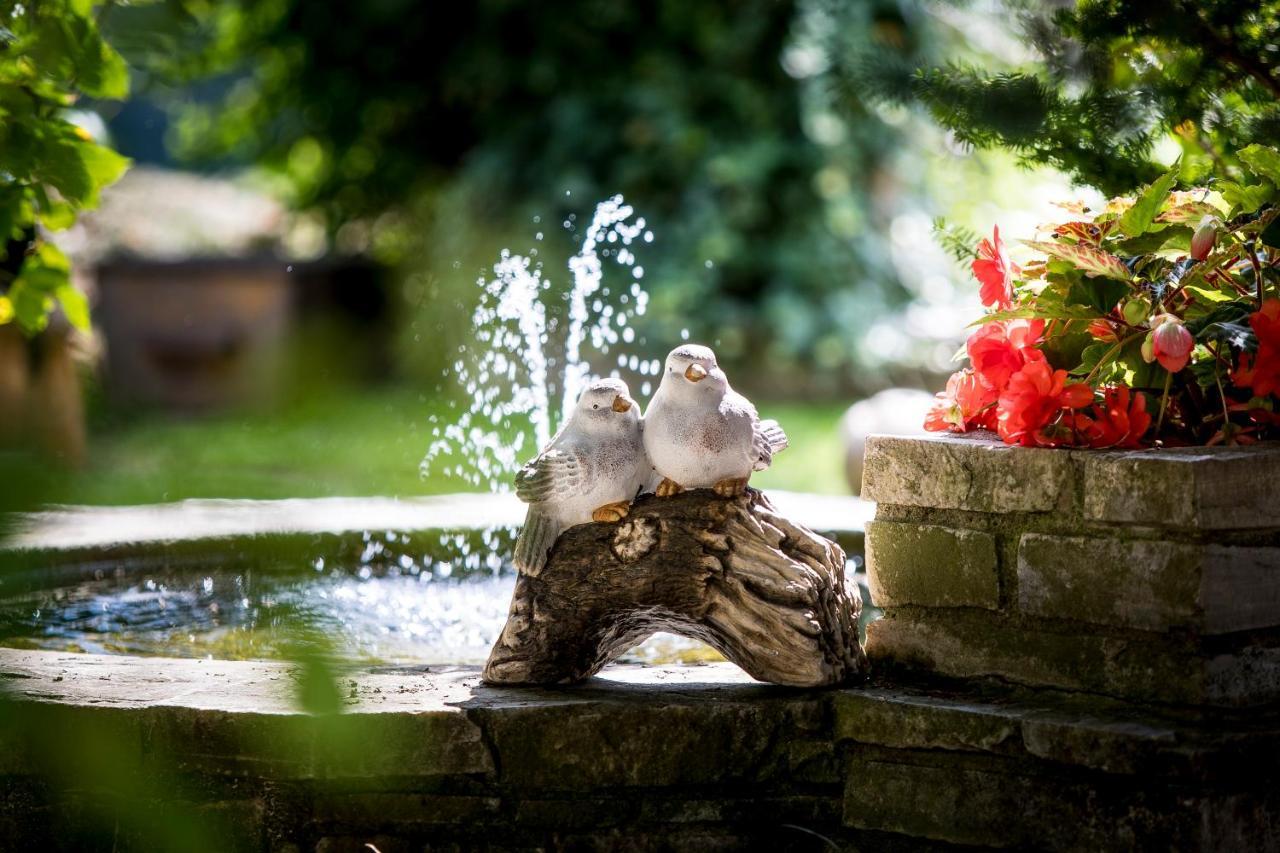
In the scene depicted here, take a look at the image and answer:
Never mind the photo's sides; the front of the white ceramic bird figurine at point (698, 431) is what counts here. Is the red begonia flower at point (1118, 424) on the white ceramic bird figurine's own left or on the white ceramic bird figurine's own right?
on the white ceramic bird figurine's own left

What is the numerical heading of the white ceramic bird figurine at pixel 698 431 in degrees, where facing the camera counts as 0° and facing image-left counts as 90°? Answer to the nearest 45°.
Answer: approximately 45°

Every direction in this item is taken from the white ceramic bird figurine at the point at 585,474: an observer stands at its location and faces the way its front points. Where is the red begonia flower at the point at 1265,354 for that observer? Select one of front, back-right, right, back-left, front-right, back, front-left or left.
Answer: front-left

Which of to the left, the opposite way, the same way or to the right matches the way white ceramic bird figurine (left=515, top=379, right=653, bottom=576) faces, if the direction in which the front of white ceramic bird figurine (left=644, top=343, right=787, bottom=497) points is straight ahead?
to the left

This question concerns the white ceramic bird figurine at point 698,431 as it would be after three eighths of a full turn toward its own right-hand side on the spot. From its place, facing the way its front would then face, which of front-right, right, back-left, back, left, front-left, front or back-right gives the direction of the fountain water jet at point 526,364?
front

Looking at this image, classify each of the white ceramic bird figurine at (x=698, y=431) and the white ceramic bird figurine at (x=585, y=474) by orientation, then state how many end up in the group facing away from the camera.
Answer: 0

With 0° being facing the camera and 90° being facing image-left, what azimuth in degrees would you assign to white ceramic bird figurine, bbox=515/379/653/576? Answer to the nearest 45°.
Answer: approximately 315°

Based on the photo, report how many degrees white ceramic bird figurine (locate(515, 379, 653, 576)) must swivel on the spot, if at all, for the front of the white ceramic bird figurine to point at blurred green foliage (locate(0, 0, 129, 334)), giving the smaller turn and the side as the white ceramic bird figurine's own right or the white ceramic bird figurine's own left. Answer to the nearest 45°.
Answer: approximately 180°

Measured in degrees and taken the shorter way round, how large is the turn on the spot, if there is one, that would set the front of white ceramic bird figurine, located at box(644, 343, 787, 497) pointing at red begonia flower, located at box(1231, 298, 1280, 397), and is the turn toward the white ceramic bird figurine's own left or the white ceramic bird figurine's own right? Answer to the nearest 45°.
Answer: approximately 135° to the white ceramic bird figurine's own left
